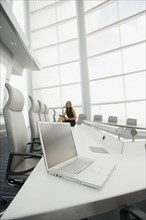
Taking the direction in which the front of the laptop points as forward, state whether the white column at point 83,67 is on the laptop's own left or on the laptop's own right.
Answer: on the laptop's own left

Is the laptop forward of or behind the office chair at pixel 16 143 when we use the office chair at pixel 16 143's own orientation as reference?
forward

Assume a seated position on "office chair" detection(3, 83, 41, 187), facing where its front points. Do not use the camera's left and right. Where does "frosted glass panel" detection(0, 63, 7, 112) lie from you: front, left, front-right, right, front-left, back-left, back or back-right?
back-left

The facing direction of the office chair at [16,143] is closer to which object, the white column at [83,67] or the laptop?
the laptop

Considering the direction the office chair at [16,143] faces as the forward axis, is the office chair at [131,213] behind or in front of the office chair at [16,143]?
in front

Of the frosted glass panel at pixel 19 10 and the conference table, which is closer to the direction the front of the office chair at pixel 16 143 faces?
the conference table

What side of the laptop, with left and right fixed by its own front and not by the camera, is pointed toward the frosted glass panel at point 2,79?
back

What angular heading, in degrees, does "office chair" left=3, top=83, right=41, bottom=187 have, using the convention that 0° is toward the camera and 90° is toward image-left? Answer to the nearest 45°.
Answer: approximately 315°

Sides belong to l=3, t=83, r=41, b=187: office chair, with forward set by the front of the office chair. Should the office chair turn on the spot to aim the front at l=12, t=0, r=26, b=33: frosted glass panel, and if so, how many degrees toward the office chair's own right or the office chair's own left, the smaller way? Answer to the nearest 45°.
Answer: approximately 135° to the office chair's own left

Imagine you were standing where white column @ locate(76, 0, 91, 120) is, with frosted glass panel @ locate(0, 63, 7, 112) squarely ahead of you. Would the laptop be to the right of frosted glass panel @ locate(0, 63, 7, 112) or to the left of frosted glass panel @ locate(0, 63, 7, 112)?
left

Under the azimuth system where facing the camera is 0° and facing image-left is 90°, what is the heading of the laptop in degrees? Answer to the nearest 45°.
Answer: approximately 315°

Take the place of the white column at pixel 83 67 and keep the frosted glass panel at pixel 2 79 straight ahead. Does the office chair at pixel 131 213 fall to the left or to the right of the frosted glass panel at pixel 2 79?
left
